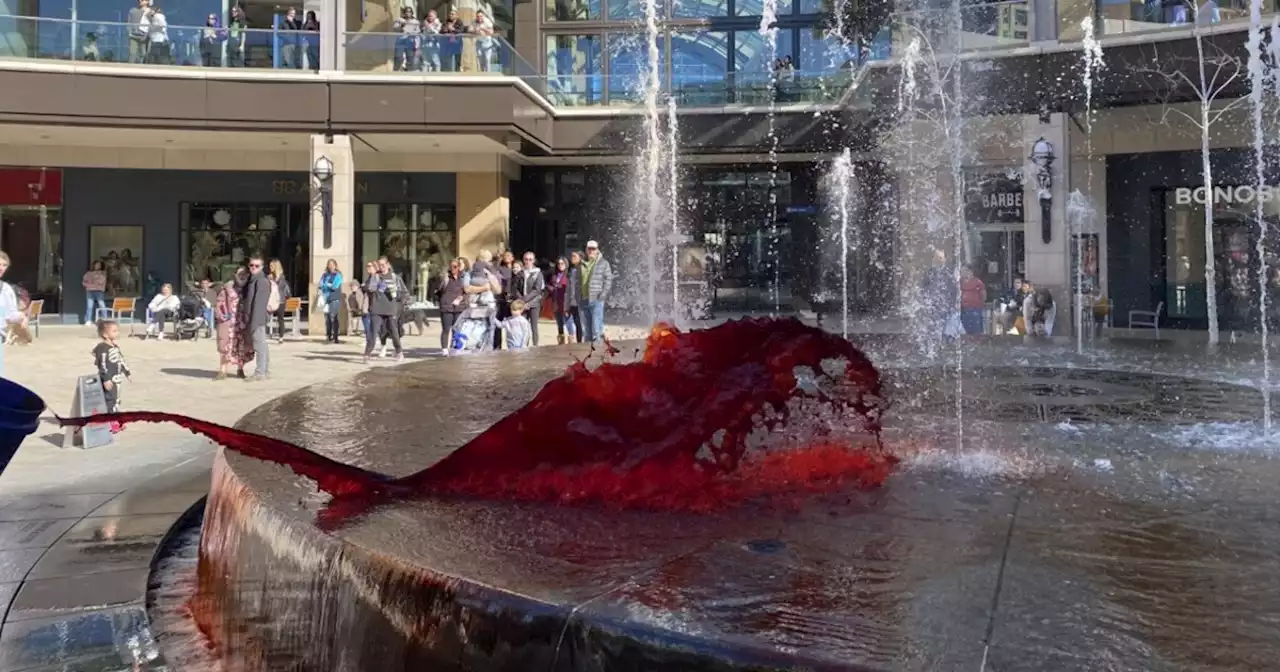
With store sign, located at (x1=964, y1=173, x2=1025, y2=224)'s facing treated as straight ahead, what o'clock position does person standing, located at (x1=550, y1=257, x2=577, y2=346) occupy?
The person standing is roughly at 1 o'clock from the store sign.

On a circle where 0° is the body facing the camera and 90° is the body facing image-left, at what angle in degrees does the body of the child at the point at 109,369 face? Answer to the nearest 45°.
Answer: approximately 315°

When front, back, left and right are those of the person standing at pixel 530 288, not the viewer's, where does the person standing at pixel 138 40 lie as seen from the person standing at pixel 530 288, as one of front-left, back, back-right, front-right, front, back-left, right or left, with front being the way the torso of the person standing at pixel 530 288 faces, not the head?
back-right

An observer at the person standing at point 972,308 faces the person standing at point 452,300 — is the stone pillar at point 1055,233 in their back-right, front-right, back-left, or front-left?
back-right

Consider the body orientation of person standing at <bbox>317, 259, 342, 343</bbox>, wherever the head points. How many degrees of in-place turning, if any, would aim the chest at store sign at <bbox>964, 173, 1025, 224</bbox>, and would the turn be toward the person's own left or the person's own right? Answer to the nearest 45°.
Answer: approximately 90° to the person's own left
